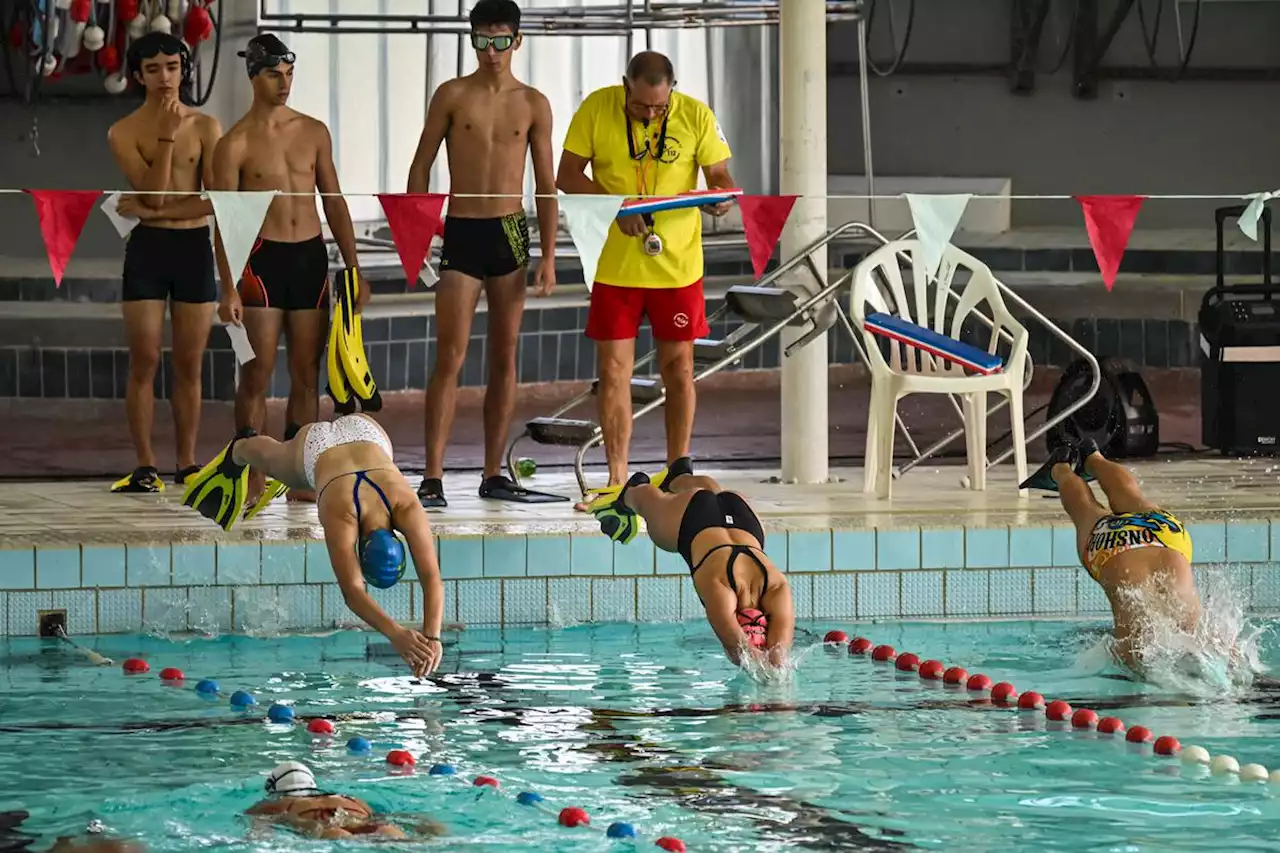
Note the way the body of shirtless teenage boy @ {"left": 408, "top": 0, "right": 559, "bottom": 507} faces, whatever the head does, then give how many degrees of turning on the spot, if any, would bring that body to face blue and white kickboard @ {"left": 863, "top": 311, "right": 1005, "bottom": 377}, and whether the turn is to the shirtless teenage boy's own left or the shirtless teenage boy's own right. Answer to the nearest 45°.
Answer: approximately 90° to the shirtless teenage boy's own left

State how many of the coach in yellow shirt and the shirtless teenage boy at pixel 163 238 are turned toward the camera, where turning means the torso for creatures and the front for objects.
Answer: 2

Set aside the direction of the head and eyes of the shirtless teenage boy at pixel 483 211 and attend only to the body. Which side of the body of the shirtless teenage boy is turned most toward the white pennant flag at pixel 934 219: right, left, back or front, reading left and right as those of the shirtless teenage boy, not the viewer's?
left

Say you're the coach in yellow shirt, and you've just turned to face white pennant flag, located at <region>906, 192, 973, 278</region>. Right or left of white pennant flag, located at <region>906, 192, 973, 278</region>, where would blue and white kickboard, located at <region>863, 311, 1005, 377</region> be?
left

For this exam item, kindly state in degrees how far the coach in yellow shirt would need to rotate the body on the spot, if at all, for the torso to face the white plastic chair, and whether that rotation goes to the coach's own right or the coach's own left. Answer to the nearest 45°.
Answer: approximately 135° to the coach's own left

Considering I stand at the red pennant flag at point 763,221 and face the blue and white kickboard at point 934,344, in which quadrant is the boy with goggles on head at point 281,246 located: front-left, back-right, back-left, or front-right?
back-left

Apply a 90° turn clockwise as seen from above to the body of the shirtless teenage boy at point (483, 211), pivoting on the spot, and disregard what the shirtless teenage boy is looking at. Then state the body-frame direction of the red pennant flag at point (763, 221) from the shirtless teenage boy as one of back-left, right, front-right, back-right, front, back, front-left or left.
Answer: back

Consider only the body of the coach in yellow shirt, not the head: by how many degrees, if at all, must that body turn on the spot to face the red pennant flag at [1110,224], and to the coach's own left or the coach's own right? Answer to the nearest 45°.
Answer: approximately 90° to the coach's own left

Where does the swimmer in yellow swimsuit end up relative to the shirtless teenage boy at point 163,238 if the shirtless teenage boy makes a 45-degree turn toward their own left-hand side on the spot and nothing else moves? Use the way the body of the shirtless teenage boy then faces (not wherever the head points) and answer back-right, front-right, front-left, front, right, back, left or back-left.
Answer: front

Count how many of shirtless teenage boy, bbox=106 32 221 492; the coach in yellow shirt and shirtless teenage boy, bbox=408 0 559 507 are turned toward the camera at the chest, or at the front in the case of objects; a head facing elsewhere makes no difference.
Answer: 3

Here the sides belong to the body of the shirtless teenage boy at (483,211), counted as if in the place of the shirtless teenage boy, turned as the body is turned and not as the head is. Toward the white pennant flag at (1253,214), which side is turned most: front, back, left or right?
left

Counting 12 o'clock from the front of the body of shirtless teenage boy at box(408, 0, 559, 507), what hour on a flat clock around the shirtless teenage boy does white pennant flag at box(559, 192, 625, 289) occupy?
The white pennant flag is roughly at 11 o'clock from the shirtless teenage boy.

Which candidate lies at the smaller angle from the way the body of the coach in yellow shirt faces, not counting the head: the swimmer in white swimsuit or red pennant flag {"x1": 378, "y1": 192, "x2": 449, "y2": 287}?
the swimmer in white swimsuit

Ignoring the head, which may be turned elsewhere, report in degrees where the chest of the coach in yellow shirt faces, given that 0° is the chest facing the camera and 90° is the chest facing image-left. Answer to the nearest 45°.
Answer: approximately 0°

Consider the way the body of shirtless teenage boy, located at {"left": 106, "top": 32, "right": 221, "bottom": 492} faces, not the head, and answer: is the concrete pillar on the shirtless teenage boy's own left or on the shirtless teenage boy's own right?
on the shirtless teenage boy's own left
